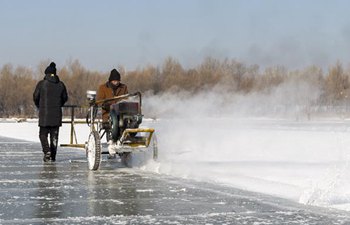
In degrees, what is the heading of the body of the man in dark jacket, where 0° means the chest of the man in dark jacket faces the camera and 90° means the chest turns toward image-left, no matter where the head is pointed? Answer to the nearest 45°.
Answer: approximately 180°
